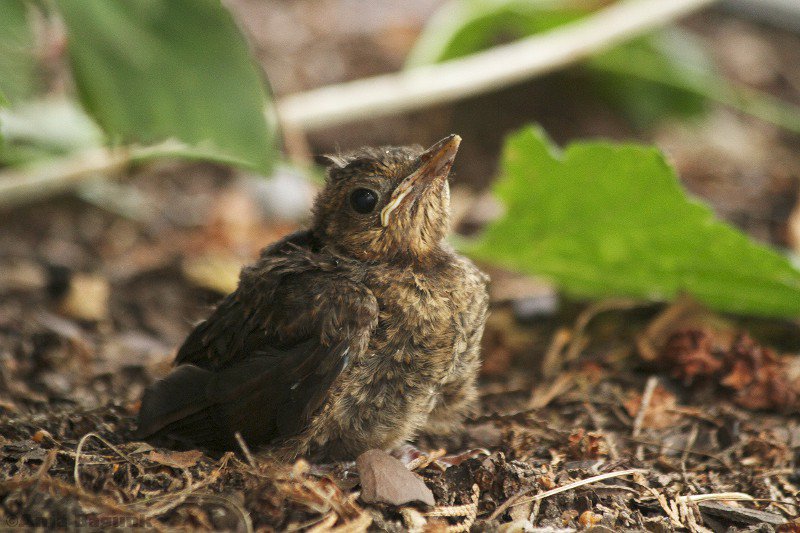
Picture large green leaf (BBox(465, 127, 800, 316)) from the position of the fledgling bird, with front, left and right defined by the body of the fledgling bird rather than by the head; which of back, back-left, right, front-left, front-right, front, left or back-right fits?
left

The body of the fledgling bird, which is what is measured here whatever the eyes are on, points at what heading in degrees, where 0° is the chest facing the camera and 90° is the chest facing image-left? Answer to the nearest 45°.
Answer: approximately 315°

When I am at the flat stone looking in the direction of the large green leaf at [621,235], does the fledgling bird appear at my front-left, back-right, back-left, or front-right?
front-left
